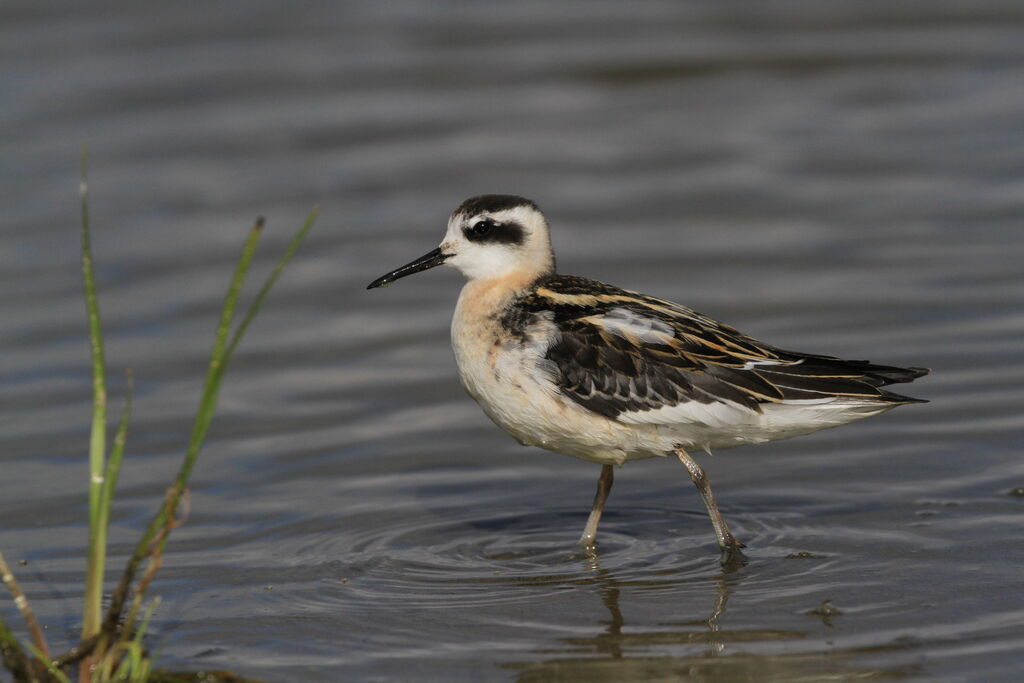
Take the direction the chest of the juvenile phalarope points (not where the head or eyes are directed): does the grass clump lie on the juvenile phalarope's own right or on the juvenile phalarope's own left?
on the juvenile phalarope's own left

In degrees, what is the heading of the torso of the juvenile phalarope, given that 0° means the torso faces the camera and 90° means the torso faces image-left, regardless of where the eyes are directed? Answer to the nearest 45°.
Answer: approximately 90°
